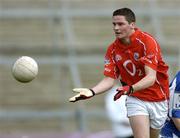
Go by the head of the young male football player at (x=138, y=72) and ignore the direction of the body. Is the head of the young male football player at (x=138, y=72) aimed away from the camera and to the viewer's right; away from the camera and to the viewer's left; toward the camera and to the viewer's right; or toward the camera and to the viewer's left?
toward the camera and to the viewer's left

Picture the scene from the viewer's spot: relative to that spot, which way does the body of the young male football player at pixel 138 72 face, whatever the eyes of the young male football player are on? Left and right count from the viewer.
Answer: facing the viewer and to the left of the viewer

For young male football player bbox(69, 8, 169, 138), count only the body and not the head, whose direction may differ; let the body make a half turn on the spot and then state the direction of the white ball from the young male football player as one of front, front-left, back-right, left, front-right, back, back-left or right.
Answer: back-left
